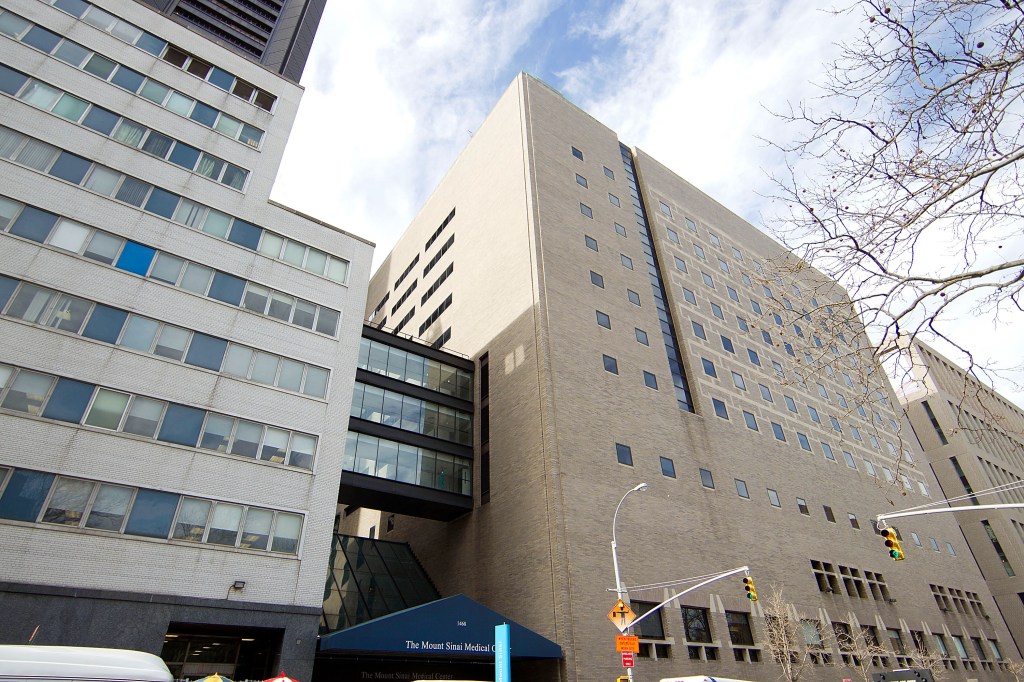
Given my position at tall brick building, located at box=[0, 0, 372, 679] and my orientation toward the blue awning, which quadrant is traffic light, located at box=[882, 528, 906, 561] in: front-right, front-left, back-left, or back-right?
front-right

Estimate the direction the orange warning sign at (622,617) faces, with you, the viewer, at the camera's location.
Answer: facing the viewer

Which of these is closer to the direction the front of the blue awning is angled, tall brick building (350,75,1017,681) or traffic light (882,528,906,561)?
the traffic light

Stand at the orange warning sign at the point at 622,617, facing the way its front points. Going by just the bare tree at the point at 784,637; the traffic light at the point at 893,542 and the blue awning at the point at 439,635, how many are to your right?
1

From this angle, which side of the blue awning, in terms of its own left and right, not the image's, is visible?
front

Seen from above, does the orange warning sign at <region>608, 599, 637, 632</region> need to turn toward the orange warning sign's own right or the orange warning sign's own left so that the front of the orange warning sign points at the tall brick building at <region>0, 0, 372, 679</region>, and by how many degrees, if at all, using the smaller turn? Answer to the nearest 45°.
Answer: approximately 90° to the orange warning sign's own right

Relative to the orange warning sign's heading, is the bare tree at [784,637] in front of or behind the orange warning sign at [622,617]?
behind

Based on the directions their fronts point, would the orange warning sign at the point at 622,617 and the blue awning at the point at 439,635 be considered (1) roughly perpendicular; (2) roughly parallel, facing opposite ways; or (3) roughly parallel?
roughly parallel

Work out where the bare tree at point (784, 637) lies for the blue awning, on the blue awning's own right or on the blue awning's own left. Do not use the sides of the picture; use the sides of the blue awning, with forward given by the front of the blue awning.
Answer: on the blue awning's own left

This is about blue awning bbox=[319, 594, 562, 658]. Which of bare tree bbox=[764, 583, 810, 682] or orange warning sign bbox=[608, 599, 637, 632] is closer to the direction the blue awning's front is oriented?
the orange warning sign

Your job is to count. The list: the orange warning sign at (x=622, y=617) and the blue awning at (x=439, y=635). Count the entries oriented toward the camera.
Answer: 2

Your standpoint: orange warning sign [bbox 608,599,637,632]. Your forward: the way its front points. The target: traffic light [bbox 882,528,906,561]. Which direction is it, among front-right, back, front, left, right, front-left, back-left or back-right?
front-left

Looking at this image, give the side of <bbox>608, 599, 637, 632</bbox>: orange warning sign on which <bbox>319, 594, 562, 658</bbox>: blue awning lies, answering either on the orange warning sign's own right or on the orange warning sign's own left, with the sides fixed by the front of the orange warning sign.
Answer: on the orange warning sign's own right
